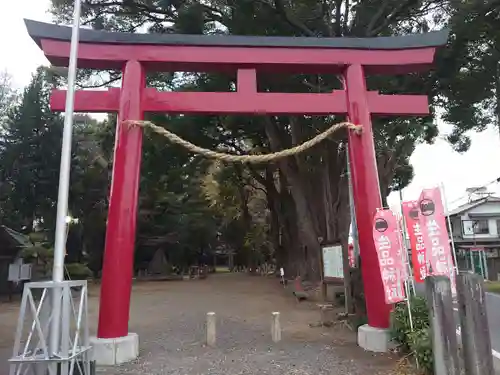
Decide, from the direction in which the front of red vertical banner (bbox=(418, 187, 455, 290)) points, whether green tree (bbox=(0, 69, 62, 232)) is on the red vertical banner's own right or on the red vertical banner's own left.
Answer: on the red vertical banner's own right

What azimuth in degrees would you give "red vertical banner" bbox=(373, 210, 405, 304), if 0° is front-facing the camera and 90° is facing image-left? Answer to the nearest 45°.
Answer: approximately 0°

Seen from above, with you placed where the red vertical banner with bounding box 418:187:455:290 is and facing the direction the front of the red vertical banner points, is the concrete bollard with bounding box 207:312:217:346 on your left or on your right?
on your right

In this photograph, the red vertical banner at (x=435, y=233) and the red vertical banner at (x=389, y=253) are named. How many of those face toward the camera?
2

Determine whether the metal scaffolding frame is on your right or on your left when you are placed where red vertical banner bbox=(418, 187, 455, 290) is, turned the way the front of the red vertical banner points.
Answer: on your right

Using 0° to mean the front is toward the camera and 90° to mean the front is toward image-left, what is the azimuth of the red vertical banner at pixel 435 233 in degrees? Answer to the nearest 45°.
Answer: approximately 0°

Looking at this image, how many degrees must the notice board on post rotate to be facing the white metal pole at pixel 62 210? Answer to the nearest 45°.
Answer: approximately 45° to its right
